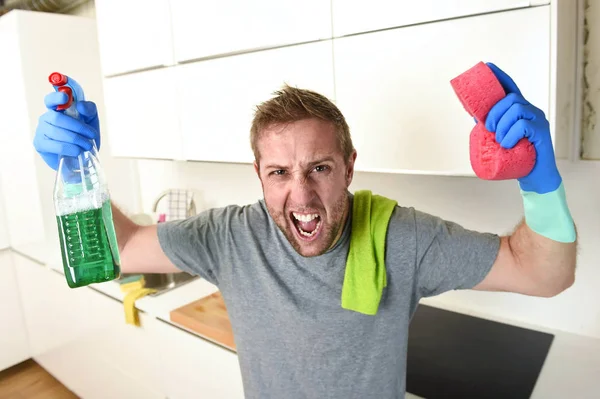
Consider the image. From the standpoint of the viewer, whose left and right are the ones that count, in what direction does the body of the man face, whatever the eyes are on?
facing the viewer

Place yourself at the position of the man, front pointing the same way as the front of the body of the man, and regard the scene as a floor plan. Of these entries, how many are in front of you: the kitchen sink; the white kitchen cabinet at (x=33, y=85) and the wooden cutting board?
0

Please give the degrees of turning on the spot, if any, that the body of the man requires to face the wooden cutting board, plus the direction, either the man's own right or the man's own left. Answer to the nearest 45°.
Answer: approximately 135° to the man's own right

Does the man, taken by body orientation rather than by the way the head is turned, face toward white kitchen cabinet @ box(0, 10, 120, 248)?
no

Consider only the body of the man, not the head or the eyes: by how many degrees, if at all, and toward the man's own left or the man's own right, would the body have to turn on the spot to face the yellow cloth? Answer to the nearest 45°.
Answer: approximately 135° to the man's own right

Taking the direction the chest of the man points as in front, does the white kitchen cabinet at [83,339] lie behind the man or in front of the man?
behind

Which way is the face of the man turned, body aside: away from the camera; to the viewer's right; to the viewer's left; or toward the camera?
toward the camera

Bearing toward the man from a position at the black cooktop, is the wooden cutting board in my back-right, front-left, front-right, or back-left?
front-right

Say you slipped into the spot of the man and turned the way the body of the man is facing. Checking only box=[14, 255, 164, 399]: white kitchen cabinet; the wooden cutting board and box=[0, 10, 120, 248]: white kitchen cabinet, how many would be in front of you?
0

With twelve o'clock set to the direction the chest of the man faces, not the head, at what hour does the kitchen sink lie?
The kitchen sink is roughly at 5 o'clock from the man.

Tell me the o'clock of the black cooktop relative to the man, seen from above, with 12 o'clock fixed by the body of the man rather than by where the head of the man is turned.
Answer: The black cooktop is roughly at 8 o'clock from the man.

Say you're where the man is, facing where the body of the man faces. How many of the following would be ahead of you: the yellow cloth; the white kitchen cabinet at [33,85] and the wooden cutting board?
0
